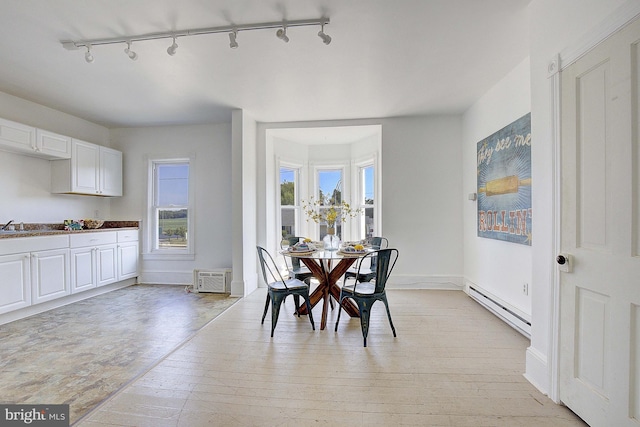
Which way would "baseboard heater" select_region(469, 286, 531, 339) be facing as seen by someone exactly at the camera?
facing the viewer and to the left of the viewer

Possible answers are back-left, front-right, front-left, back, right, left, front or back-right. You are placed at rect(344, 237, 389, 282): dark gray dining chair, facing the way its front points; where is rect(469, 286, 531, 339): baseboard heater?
back-left

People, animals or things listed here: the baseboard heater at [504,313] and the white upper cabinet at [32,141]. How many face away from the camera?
0

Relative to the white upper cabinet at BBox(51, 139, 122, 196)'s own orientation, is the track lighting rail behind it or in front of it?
in front

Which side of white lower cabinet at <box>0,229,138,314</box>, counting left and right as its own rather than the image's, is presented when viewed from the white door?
front

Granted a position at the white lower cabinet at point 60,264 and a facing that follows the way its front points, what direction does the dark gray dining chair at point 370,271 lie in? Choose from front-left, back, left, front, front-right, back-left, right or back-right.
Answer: front

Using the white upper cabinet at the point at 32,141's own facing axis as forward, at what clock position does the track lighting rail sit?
The track lighting rail is roughly at 1 o'clock from the white upper cabinet.

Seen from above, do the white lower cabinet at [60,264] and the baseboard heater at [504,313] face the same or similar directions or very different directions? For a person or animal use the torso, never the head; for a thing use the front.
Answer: very different directions

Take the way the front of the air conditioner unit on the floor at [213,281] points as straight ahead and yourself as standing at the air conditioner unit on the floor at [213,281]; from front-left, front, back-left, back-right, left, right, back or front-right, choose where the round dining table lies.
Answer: front-left

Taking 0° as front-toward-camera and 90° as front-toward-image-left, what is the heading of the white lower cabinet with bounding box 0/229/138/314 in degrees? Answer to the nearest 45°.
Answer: approximately 315°

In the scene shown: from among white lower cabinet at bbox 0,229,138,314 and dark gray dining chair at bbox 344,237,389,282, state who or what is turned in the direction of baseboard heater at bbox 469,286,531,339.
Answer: the white lower cabinet

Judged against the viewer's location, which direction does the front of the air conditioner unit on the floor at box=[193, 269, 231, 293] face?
facing the viewer

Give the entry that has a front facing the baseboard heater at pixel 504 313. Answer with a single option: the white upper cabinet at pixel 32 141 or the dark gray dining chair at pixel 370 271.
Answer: the white upper cabinet

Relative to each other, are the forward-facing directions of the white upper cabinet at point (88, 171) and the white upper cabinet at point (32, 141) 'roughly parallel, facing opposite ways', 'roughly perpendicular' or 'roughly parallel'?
roughly parallel

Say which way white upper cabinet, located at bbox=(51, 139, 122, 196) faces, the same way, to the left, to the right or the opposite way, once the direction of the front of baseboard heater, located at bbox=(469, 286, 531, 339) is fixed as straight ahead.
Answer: the opposite way

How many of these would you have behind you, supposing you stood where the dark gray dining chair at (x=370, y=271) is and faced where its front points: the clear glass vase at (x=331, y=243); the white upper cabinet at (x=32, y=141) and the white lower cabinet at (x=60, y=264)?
0

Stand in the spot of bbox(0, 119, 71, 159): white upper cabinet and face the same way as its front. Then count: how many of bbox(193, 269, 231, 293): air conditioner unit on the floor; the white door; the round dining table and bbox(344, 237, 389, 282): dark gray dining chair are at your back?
0

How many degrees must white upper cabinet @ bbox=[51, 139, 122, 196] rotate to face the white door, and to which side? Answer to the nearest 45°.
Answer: approximately 45° to its right
